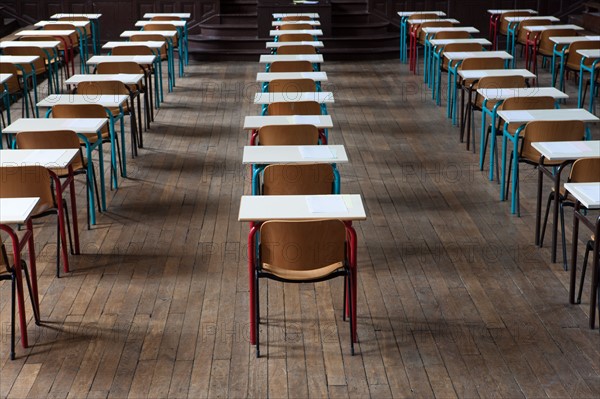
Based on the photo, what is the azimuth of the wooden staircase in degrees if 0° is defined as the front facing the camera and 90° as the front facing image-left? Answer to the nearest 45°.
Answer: approximately 0°

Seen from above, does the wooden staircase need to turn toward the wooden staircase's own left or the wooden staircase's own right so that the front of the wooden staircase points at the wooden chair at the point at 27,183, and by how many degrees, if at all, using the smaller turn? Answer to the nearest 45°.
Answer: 0° — it already faces it

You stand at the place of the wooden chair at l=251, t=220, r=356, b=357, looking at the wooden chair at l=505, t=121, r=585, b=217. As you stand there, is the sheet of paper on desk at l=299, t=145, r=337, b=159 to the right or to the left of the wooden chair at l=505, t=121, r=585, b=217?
left

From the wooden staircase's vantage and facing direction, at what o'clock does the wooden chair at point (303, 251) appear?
The wooden chair is roughly at 12 o'clock from the wooden staircase.

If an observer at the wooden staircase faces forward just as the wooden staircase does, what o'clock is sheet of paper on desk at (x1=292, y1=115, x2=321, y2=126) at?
The sheet of paper on desk is roughly at 12 o'clock from the wooden staircase.
